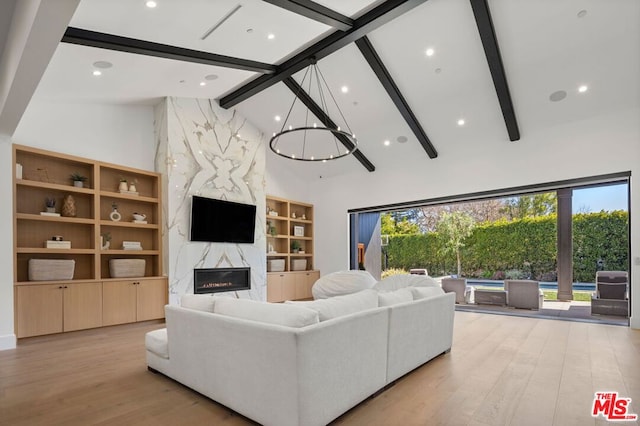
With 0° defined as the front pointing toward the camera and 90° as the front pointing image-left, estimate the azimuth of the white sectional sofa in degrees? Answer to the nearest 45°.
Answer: approximately 135°

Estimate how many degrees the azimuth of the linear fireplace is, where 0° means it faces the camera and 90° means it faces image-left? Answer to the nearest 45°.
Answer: approximately 315°

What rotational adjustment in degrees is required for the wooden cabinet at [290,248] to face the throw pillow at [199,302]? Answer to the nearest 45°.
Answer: approximately 45° to its right

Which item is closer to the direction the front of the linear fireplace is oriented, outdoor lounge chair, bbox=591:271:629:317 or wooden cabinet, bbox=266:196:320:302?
the outdoor lounge chair

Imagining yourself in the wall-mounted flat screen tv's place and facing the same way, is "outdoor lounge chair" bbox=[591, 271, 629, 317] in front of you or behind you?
in front

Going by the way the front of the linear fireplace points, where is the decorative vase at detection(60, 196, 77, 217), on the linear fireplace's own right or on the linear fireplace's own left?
on the linear fireplace's own right

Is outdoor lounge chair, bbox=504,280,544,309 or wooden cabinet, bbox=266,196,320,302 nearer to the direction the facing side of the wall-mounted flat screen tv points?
the outdoor lounge chair
